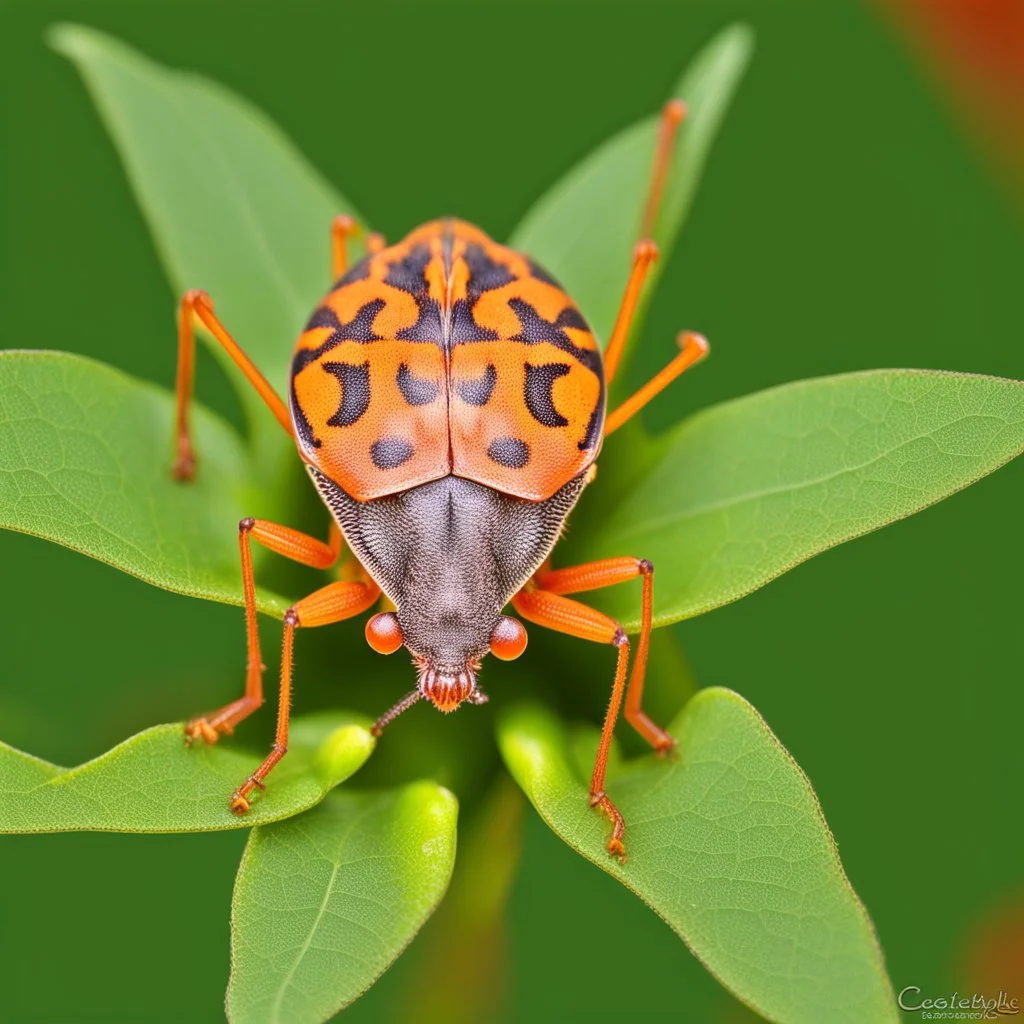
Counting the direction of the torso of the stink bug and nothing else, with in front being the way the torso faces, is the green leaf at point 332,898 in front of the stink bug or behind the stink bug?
in front

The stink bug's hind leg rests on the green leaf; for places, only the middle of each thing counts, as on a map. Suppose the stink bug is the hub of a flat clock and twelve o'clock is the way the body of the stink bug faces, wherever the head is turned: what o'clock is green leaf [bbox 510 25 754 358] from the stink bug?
The green leaf is roughly at 7 o'clock from the stink bug.

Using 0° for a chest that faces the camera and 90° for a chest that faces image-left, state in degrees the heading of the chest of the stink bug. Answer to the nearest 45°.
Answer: approximately 0°

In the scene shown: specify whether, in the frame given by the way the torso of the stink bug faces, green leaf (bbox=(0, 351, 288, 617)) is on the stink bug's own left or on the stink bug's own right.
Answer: on the stink bug's own right
